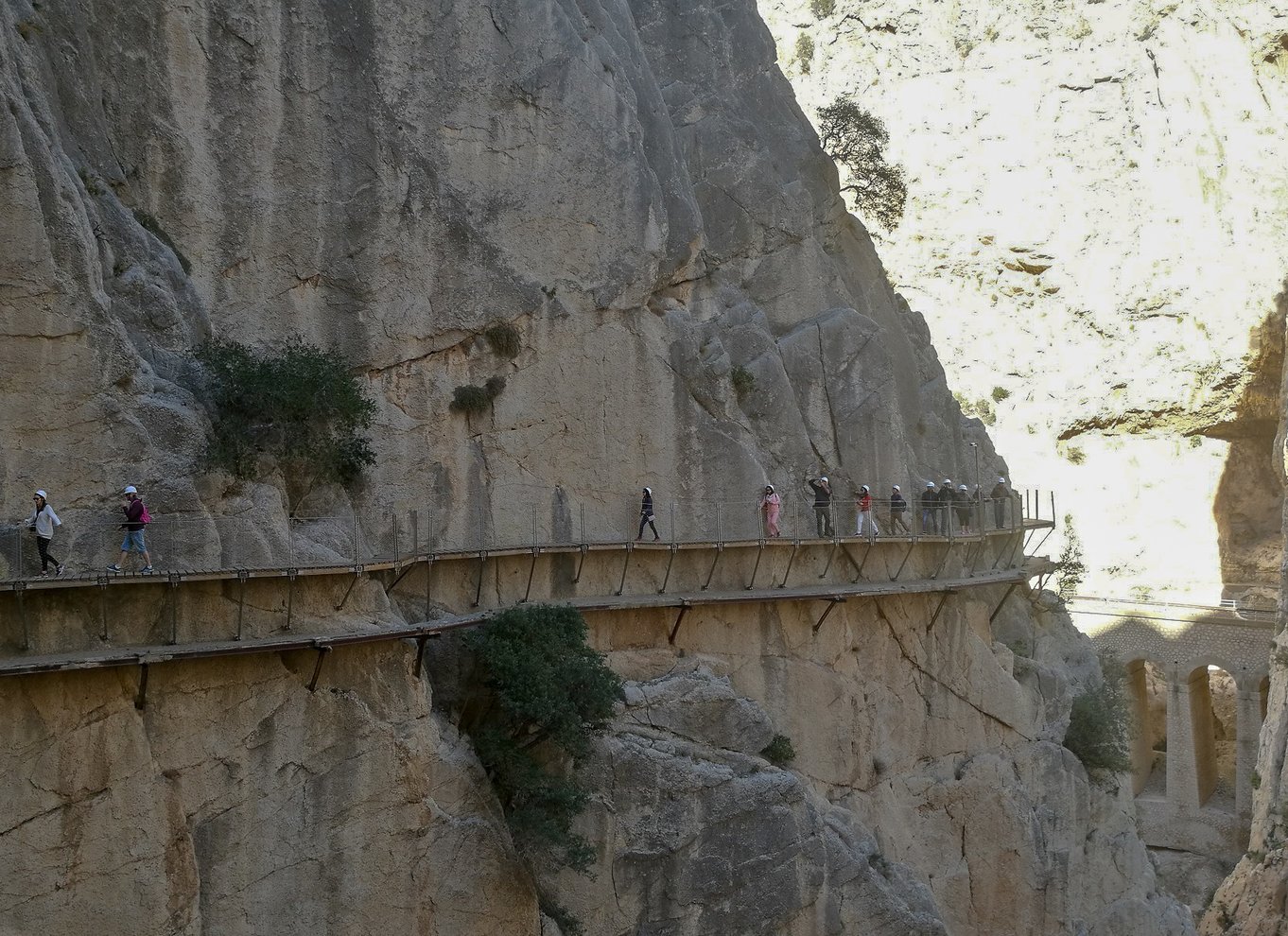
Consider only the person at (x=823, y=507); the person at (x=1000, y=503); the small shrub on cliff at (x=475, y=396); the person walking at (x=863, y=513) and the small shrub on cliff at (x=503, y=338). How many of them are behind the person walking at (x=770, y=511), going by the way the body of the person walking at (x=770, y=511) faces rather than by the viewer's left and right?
3

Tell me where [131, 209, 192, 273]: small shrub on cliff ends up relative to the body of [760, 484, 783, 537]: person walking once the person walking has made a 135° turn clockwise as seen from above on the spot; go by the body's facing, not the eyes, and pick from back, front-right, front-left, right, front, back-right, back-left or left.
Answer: back-left

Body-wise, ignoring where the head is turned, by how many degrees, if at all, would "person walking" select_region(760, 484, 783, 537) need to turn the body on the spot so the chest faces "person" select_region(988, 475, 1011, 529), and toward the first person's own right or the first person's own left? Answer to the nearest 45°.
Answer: approximately 180°

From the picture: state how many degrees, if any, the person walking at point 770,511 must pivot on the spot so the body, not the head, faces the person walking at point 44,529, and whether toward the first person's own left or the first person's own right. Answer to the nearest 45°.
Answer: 0° — they already face them

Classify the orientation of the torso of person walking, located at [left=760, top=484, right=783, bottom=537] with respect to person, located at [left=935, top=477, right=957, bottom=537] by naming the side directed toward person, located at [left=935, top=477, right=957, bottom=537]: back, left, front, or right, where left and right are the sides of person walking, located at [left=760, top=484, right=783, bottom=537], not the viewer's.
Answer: back

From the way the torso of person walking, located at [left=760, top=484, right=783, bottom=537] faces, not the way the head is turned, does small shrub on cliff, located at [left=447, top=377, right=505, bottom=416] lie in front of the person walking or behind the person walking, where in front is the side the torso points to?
in front

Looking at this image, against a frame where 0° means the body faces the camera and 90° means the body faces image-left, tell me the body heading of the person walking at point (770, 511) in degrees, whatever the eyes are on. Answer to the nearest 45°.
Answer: approximately 45°

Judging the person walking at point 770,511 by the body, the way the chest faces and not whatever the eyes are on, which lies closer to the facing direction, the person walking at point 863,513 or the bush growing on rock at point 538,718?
the bush growing on rock

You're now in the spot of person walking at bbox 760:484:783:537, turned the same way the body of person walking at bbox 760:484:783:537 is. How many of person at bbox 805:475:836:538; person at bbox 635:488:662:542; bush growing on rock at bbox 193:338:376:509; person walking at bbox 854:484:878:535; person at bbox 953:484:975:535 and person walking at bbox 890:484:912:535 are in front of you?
2

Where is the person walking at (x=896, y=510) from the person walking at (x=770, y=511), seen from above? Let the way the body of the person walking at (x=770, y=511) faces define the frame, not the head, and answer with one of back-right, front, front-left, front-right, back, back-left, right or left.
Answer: back

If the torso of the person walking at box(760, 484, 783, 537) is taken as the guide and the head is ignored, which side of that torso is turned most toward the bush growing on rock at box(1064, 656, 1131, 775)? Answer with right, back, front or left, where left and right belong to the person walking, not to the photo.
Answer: back

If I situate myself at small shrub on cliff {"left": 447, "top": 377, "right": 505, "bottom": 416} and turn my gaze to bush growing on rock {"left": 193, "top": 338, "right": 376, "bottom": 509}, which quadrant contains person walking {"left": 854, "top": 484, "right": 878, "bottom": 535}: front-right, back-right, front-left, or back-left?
back-left

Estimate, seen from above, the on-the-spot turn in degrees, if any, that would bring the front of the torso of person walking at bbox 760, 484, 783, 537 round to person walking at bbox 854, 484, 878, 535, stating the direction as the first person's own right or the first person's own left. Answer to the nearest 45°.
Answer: approximately 180°

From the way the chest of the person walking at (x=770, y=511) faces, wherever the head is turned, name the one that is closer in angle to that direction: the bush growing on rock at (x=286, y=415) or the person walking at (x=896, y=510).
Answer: the bush growing on rock
